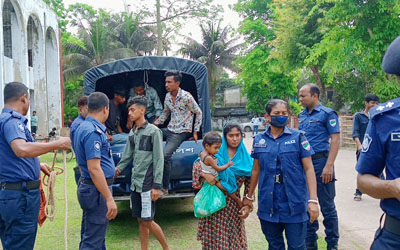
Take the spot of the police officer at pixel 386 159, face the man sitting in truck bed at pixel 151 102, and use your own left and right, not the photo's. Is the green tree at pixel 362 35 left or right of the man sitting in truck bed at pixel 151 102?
right

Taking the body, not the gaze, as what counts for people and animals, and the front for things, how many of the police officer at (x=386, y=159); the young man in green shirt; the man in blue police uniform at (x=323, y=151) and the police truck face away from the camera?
1

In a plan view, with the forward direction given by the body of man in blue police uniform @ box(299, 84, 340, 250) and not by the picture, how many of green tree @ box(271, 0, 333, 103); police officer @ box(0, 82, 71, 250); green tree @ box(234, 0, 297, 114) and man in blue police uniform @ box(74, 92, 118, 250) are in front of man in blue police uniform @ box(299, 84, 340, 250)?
2

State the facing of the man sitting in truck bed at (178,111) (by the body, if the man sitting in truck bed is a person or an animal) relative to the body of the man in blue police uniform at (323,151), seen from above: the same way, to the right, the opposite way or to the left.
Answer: the same way

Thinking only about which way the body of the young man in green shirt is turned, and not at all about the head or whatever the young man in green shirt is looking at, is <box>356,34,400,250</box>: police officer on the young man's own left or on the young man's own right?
on the young man's own left

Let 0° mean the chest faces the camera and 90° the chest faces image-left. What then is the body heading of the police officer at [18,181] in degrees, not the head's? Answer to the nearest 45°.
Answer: approximately 225°

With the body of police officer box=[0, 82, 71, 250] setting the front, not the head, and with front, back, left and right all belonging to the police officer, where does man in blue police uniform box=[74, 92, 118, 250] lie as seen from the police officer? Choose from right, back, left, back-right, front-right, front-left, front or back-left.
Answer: front-right

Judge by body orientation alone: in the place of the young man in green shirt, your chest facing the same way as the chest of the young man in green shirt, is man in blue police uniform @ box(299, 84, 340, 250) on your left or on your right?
on your left

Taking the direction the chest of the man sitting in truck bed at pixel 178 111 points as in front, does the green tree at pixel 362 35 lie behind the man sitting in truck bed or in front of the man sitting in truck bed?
behind

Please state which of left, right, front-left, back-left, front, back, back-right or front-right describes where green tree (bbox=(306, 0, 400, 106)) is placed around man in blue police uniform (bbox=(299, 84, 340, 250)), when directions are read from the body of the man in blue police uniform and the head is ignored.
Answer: back-right

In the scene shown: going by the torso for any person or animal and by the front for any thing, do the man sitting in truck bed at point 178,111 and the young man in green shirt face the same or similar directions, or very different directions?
same or similar directions

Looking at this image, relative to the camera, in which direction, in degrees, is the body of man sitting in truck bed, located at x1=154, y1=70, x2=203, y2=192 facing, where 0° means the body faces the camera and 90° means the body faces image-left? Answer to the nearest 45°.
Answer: approximately 45°

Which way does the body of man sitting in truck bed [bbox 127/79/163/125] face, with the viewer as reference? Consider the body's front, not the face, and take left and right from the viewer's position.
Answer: facing the viewer and to the left of the viewer

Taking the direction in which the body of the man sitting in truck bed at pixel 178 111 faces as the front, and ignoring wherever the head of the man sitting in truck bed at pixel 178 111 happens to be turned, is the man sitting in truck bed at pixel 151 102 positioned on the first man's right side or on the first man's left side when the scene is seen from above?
on the first man's right side

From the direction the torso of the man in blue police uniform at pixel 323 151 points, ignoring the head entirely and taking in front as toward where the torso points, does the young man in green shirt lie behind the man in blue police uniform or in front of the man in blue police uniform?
in front

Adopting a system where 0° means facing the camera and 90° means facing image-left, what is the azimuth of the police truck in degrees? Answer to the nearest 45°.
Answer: approximately 180°

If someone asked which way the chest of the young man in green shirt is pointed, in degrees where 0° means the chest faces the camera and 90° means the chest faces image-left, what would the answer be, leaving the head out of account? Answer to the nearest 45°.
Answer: approximately 45°
